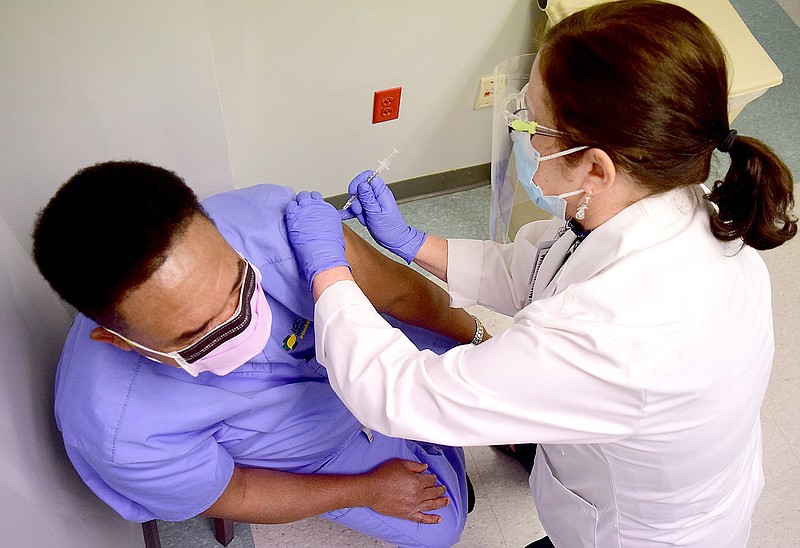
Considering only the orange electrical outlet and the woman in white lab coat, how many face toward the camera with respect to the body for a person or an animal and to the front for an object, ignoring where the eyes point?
1

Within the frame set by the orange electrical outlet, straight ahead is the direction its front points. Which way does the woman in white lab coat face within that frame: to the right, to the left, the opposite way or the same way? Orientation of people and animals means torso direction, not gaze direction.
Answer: to the right

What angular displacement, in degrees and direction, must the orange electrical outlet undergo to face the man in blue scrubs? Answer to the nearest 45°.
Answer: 0° — it already faces them

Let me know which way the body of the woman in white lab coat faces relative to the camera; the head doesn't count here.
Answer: to the viewer's left

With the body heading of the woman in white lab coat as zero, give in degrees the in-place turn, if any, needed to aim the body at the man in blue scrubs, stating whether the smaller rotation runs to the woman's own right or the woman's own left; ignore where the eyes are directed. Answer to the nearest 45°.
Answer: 0° — they already face them

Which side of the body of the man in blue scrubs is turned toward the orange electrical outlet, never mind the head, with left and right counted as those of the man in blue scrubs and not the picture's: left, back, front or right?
left

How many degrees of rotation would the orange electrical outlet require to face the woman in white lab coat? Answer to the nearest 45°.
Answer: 0° — it already faces them

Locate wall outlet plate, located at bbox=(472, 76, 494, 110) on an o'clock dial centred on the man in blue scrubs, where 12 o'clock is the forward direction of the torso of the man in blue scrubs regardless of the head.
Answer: The wall outlet plate is roughly at 9 o'clock from the man in blue scrubs.

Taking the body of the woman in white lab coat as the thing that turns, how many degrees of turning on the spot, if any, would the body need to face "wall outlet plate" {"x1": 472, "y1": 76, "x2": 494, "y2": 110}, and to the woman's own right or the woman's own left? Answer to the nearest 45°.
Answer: approximately 90° to the woman's own right

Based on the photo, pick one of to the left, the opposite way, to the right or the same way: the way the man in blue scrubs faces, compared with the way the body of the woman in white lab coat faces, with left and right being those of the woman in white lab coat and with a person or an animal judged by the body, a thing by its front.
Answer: the opposite way
